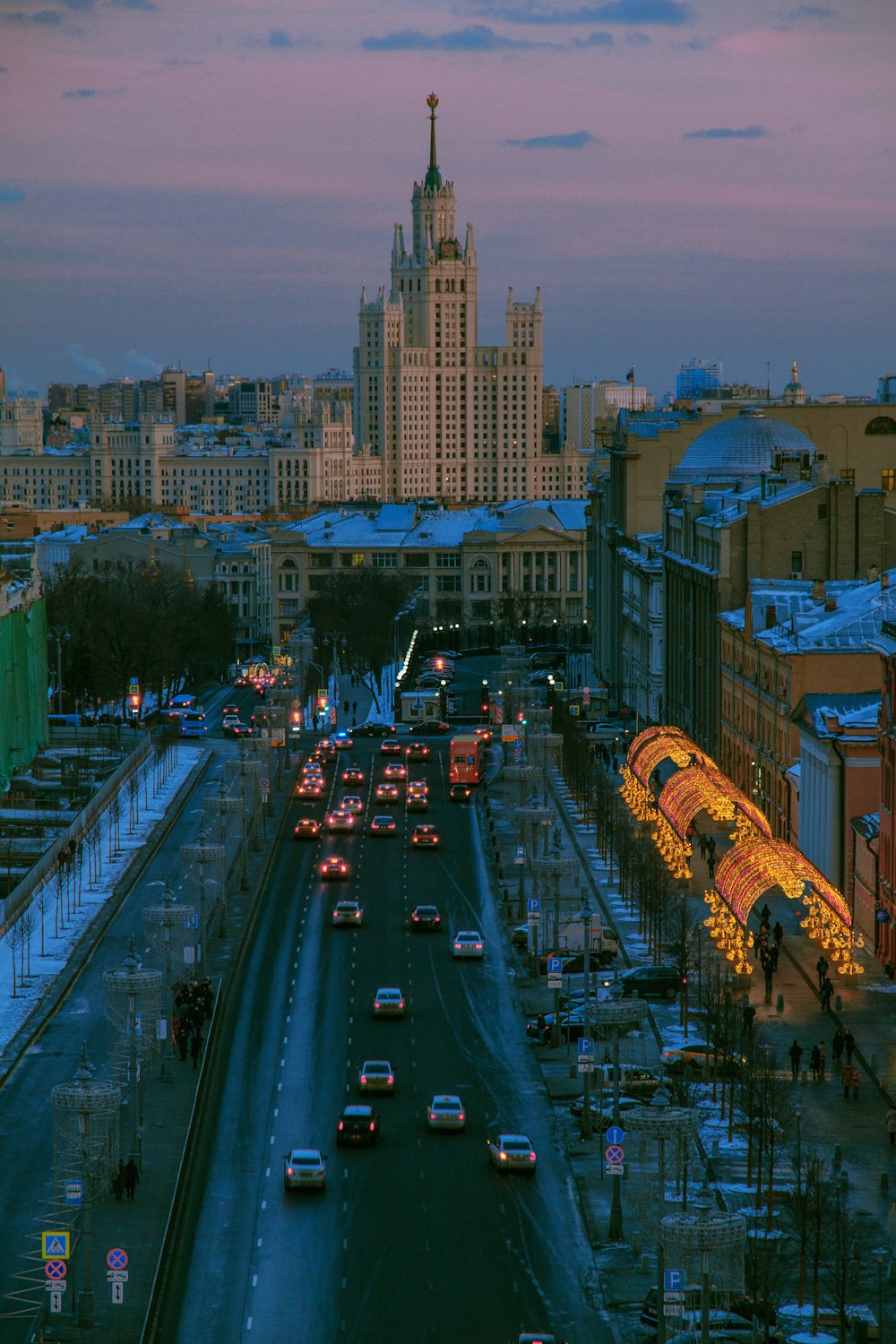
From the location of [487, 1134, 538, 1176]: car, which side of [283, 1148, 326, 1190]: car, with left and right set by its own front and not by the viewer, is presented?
right

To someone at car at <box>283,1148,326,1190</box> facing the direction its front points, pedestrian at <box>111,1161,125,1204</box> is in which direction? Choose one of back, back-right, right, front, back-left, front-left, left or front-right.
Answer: left

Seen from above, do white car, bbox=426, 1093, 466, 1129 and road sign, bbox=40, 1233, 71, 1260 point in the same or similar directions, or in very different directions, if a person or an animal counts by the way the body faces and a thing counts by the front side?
very different directions

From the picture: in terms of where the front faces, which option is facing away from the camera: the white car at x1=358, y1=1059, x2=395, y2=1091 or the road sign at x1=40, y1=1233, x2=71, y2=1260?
the white car

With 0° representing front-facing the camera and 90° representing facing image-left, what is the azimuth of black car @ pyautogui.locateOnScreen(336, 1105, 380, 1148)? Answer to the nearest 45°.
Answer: approximately 180°

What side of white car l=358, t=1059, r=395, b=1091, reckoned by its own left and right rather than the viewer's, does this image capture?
back

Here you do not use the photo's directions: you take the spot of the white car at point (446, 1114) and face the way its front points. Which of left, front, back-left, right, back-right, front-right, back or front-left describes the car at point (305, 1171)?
back-left

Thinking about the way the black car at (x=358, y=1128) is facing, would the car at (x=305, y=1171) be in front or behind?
behind

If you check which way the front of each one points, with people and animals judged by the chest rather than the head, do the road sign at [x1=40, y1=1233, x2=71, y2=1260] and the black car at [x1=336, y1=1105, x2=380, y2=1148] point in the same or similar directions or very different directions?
very different directions

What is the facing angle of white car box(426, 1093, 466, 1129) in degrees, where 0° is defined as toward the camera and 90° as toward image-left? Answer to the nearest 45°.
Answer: approximately 180°

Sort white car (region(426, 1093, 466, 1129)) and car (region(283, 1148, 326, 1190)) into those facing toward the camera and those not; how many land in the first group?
0

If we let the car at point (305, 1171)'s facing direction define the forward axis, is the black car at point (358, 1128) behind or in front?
in front

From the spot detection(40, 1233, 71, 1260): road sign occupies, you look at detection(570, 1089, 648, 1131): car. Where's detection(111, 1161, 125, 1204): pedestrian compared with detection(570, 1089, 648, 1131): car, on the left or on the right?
left

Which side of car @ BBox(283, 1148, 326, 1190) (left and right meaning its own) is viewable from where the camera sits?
back

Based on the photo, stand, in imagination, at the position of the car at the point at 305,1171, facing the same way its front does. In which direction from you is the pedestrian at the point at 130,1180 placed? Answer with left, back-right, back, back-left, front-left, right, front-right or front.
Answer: left
